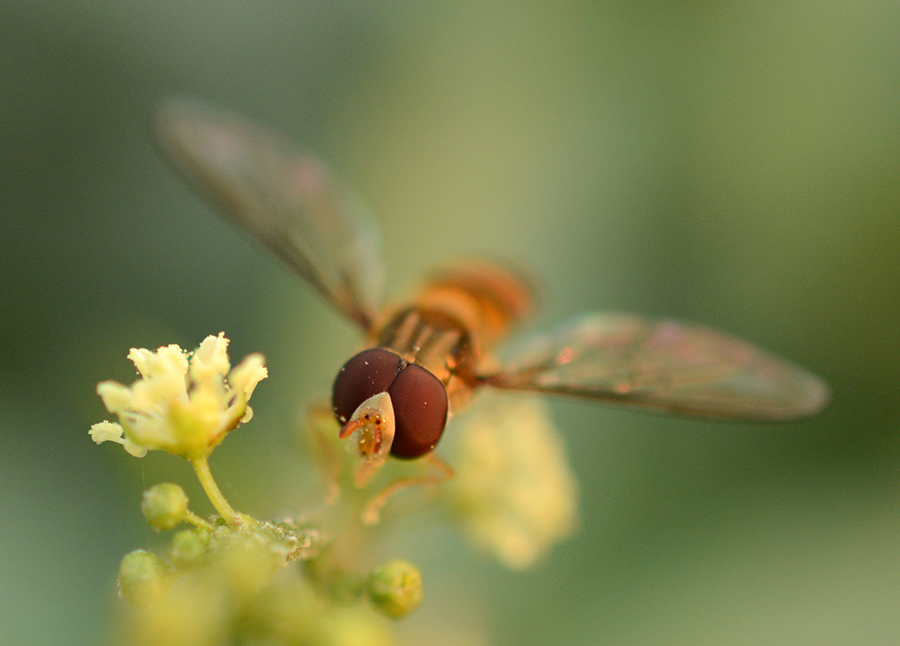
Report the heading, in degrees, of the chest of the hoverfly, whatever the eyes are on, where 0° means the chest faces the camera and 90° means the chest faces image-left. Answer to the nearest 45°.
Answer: approximately 45°
